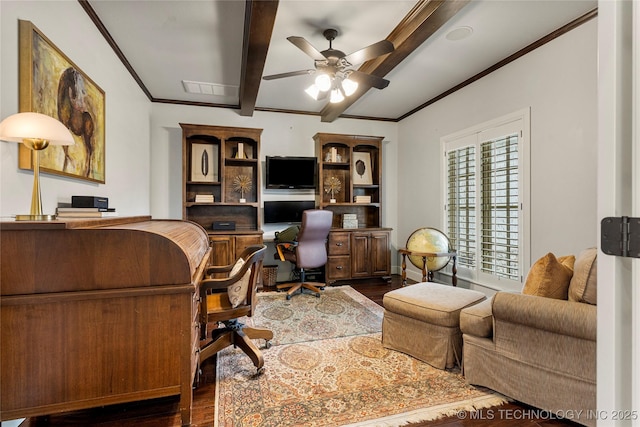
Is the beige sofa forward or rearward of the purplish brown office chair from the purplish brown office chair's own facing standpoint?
rearward

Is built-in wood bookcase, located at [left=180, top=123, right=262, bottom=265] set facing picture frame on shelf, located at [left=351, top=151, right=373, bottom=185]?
no

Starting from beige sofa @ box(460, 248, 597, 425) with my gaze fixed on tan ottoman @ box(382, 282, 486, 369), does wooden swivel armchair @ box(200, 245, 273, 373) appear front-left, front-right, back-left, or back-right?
front-left

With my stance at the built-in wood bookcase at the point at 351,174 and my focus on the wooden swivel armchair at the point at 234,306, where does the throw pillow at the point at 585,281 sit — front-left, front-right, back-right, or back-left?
front-left

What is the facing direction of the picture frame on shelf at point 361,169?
toward the camera

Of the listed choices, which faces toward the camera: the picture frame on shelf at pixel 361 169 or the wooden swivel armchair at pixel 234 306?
the picture frame on shelf

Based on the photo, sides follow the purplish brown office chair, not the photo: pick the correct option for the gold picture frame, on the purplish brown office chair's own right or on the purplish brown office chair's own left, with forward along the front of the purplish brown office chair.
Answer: on the purplish brown office chair's own left

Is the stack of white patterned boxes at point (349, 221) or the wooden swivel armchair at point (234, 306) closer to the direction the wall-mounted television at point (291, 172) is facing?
the wooden swivel armchair

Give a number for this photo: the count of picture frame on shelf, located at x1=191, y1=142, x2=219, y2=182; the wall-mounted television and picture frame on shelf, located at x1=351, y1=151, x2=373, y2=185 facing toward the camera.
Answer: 3

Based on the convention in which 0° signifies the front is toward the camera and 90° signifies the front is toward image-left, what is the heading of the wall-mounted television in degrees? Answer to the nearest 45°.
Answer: approximately 0°

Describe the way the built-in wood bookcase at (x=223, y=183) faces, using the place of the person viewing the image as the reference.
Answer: facing the viewer

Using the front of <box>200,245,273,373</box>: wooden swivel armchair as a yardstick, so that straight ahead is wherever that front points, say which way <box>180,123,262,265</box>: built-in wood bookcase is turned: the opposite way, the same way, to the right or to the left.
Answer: to the left

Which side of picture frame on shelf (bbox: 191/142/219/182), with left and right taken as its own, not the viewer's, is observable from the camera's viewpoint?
front

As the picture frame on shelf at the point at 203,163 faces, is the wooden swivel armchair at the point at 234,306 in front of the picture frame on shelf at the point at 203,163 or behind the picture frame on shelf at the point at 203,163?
in front

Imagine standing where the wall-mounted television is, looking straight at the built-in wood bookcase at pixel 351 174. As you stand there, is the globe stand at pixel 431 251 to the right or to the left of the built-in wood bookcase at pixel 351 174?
right

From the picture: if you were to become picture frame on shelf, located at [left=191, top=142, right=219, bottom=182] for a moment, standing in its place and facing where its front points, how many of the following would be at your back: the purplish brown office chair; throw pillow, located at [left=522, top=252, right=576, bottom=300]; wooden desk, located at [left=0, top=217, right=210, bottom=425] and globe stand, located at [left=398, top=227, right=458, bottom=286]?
0

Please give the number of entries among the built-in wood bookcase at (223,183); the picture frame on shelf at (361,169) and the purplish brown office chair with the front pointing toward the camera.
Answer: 2

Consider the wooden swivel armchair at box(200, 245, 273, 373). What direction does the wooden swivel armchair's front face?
to the viewer's left

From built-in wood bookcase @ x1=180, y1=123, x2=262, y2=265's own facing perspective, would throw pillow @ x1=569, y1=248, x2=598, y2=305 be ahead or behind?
ahead

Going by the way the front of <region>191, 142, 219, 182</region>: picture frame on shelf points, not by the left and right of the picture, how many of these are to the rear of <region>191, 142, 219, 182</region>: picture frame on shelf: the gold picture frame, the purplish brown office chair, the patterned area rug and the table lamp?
0
